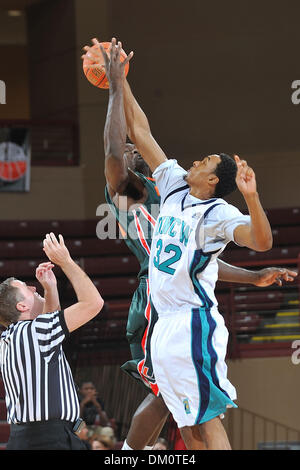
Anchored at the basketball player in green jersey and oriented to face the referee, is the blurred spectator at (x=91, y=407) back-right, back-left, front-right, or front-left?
back-right

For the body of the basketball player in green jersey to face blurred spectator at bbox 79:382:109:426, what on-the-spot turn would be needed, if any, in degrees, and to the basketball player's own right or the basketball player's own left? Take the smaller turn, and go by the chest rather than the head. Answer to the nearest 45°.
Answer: approximately 90° to the basketball player's own left

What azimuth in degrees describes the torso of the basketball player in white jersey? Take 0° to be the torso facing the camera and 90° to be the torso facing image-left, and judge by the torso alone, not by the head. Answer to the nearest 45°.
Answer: approximately 45°

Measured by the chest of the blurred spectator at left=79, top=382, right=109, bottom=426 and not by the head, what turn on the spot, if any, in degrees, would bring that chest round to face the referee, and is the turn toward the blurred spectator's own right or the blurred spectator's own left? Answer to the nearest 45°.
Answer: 0° — they already face them

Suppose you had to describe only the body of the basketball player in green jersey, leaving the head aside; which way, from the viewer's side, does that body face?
to the viewer's right

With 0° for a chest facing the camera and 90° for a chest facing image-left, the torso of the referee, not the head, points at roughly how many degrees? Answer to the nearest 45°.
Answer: approximately 225°

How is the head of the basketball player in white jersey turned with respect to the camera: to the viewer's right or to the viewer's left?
to the viewer's left

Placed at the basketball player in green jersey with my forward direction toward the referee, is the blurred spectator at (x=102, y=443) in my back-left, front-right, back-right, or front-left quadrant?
back-right

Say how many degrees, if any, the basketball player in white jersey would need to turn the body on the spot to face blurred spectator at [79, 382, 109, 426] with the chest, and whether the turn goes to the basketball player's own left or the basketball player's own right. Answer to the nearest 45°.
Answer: approximately 135° to the basketball player's own right

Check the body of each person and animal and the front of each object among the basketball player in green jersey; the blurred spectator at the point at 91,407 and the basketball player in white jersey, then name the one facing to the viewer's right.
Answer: the basketball player in green jersey
